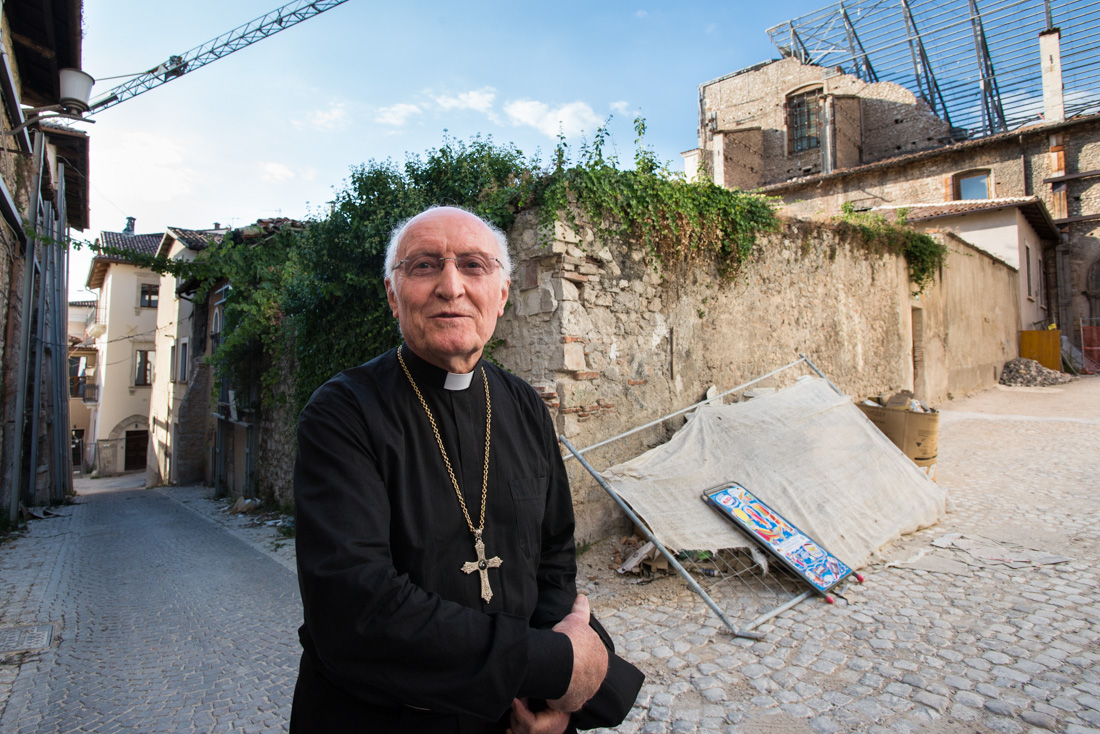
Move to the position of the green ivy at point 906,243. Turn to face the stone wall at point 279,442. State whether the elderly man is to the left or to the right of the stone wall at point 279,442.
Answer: left

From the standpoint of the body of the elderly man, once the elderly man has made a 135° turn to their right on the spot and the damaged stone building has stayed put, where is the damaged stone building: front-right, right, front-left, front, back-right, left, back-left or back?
back-right

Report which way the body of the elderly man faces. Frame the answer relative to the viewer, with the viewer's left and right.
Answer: facing the viewer and to the right of the viewer

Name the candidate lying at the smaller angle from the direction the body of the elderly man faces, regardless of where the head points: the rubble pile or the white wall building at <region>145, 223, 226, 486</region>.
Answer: the rubble pile

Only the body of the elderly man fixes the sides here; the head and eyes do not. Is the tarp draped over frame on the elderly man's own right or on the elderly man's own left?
on the elderly man's own left

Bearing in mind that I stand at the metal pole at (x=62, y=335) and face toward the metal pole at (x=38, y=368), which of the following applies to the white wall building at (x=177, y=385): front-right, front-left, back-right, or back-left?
back-left

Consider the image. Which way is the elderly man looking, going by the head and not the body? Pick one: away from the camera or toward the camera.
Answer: toward the camera

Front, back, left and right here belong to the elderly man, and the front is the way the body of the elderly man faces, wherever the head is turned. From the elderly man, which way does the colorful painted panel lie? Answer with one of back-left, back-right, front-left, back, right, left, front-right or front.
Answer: left

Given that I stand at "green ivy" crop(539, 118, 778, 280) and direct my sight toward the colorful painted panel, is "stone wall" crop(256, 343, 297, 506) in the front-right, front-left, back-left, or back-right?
back-right

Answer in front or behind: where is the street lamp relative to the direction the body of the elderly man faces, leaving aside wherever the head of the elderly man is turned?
behind

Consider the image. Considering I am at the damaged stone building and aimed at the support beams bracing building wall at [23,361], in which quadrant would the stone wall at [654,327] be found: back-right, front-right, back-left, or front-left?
front-left

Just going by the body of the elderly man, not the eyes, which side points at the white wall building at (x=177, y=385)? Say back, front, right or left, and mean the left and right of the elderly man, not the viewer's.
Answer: back

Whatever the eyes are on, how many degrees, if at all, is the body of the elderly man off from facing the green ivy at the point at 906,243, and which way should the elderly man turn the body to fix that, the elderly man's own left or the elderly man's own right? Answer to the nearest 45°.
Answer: approximately 90° to the elderly man's own left
